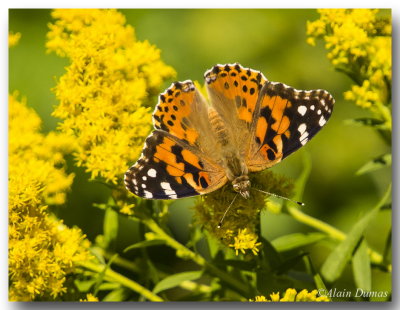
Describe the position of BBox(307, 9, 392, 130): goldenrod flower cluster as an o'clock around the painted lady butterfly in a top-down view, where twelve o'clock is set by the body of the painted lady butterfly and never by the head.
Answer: The goldenrod flower cluster is roughly at 8 o'clock from the painted lady butterfly.

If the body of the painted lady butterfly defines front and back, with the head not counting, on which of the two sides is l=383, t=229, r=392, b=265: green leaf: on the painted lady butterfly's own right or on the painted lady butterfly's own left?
on the painted lady butterfly's own left

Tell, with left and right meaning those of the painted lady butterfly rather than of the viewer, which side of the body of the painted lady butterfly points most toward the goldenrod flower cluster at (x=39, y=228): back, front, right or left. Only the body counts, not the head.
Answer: right

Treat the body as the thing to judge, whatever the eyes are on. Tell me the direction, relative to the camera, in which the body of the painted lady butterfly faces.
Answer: toward the camera

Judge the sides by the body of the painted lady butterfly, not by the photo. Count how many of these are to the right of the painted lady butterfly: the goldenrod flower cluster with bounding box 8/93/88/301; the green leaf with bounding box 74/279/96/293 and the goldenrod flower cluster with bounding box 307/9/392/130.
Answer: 2

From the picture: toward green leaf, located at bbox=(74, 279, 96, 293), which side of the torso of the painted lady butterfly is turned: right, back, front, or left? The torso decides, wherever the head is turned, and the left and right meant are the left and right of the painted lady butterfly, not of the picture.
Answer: right
